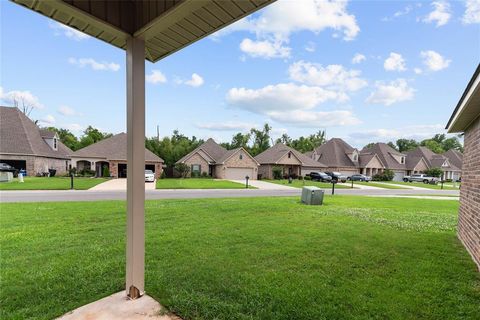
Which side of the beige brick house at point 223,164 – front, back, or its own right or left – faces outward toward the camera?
front

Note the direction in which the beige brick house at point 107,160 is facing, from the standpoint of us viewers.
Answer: facing the viewer

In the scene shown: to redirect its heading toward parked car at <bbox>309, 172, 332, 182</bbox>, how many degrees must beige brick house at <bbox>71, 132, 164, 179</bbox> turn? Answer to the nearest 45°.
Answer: approximately 90° to its left

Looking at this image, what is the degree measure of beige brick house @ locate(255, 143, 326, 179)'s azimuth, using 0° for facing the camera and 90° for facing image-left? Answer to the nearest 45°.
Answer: approximately 0°

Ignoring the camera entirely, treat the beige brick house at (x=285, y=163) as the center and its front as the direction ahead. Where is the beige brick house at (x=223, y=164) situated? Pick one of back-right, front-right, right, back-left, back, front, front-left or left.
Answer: front-right

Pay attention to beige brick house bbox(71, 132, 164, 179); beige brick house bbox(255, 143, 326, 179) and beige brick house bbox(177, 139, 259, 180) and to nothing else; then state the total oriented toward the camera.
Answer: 3

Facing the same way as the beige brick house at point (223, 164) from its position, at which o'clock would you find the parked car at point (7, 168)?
The parked car is roughly at 2 o'clock from the beige brick house.

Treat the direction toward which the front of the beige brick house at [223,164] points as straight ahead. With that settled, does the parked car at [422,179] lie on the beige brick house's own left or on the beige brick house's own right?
on the beige brick house's own left

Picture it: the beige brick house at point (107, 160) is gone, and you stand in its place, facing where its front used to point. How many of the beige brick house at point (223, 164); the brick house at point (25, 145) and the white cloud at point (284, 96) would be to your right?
1

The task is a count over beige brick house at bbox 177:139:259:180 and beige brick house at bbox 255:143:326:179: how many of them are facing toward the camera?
2

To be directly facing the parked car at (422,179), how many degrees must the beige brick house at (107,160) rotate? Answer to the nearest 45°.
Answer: approximately 90° to its left

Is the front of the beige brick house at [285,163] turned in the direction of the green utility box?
yes
